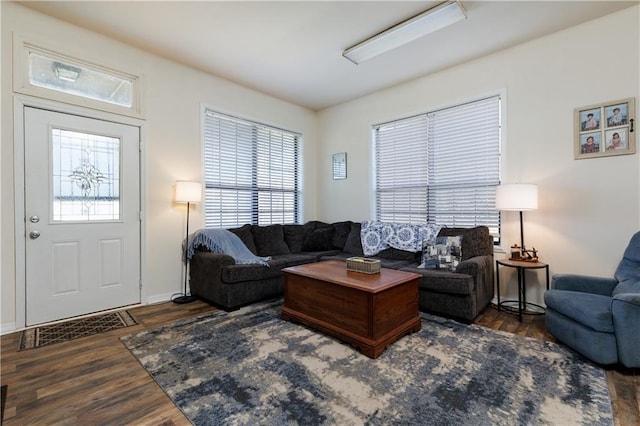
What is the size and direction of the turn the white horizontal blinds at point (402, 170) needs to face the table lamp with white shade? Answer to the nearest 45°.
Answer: approximately 90° to its left

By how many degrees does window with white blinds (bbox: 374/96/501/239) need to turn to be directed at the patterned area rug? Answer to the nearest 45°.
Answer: approximately 45° to its left

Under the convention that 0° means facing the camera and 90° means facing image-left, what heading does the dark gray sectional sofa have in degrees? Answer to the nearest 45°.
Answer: approximately 0°

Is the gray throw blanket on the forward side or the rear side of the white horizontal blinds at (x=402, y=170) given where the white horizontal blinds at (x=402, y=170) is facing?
on the forward side

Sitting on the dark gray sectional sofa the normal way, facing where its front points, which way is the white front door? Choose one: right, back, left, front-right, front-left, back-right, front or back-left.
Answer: right

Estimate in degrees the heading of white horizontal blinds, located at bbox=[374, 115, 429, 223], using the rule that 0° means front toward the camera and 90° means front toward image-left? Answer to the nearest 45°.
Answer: approximately 45°

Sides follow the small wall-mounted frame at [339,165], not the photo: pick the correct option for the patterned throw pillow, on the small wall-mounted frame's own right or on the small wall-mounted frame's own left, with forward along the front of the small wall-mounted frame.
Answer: on the small wall-mounted frame's own left

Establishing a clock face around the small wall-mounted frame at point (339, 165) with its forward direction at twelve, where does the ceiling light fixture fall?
The ceiling light fixture is roughly at 10 o'clock from the small wall-mounted frame.

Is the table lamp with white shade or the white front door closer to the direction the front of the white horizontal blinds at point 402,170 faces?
the white front door

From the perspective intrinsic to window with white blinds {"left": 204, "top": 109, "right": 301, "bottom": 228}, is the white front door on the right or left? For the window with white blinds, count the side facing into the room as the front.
on its right

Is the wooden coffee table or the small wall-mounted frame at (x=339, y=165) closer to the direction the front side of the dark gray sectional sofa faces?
the wooden coffee table

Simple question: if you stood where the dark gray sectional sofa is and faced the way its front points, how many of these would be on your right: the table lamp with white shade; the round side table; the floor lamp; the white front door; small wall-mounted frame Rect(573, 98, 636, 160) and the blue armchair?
2

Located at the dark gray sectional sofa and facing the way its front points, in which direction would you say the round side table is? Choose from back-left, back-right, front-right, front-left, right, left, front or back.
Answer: left

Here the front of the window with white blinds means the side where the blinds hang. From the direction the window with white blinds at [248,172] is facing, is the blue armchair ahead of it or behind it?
ahead
